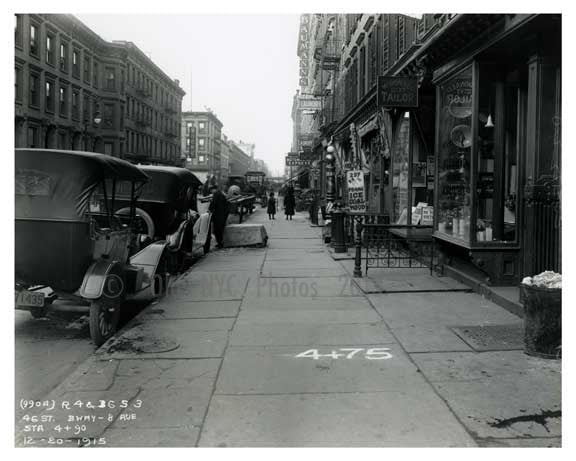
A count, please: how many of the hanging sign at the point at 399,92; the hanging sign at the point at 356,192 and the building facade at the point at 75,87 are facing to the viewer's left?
0

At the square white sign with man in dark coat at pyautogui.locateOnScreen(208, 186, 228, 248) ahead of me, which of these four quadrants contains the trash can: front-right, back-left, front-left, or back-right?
back-left

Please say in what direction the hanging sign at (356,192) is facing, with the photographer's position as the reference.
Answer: facing the viewer

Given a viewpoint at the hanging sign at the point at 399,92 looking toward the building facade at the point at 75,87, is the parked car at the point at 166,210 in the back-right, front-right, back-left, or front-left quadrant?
front-left

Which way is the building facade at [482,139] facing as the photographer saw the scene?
facing the viewer and to the left of the viewer

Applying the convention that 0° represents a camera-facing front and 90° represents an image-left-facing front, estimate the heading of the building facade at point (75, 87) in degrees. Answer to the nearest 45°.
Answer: approximately 315°

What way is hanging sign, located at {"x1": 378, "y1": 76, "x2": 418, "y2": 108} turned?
toward the camera

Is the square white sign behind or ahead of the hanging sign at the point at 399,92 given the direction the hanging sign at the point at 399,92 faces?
behind
